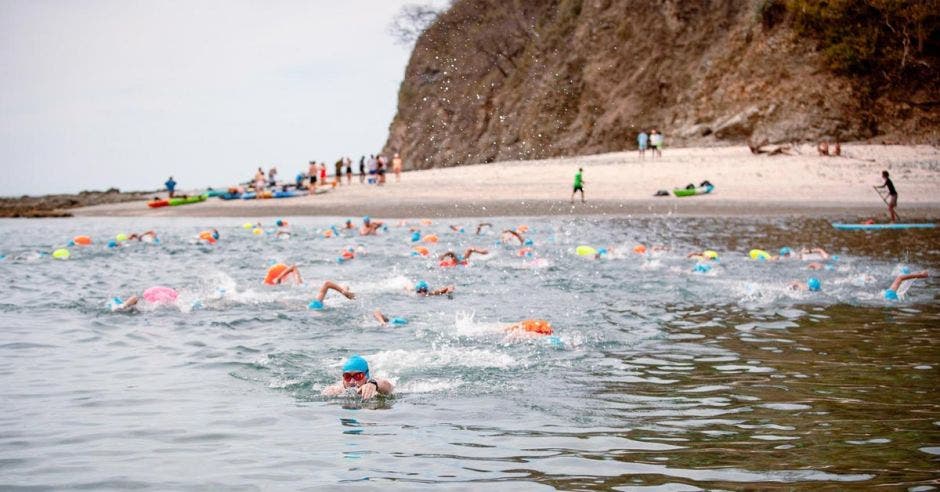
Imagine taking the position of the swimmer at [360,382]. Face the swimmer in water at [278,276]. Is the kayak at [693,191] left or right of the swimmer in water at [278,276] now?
right

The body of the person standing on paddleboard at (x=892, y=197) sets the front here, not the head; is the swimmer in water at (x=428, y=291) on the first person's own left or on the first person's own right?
on the first person's own left

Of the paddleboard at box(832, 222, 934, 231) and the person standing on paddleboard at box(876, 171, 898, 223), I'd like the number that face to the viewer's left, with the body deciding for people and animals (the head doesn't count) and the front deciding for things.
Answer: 2

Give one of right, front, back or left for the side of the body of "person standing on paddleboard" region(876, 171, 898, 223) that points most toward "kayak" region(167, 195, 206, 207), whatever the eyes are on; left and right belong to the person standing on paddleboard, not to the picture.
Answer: front

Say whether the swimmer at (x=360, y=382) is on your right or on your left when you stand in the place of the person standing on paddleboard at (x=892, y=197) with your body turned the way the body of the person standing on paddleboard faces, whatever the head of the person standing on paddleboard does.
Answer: on your left

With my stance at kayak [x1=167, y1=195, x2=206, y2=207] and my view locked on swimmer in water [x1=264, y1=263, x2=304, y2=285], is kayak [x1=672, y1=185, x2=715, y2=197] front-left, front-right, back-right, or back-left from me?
front-left

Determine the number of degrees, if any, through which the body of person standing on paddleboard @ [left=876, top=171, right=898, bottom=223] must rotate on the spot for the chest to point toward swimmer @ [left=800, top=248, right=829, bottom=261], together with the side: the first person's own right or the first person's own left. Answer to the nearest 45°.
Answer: approximately 90° to the first person's own left

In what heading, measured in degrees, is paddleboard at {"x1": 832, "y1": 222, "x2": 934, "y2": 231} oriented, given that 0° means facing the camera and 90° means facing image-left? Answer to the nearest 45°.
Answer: approximately 90°

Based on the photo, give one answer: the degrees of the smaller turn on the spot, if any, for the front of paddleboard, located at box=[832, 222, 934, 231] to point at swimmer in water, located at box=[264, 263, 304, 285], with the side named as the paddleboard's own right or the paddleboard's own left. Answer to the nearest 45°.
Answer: approximately 45° to the paddleboard's own left

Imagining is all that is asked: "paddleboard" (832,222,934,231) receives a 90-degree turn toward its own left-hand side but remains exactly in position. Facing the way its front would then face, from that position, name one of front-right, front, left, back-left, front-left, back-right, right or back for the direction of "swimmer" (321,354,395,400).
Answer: front

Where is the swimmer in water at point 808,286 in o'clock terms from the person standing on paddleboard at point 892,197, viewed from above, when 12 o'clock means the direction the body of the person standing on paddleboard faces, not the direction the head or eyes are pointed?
The swimmer in water is roughly at 9 o'clock from the person standing on paddleboard.

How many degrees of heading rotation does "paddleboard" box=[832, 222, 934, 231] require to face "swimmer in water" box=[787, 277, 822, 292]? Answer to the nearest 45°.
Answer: approximately 90° to its left

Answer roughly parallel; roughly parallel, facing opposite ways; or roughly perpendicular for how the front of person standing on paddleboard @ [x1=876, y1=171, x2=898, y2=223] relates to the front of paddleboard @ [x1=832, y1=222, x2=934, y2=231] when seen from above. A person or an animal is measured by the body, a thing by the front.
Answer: roughly parallel

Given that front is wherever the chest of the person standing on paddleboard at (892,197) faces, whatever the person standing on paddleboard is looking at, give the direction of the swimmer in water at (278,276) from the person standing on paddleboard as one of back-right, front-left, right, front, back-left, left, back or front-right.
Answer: front-left

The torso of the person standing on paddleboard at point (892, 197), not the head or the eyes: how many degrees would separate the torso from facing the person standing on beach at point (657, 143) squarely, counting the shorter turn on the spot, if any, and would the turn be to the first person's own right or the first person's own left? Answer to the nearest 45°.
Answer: approximately 45° to the first person's own right

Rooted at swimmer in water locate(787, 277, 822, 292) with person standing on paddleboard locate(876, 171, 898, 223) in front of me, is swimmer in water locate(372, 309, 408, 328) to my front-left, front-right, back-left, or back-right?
back-left

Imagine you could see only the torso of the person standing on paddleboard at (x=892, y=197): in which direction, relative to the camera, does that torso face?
to the viewer's left
